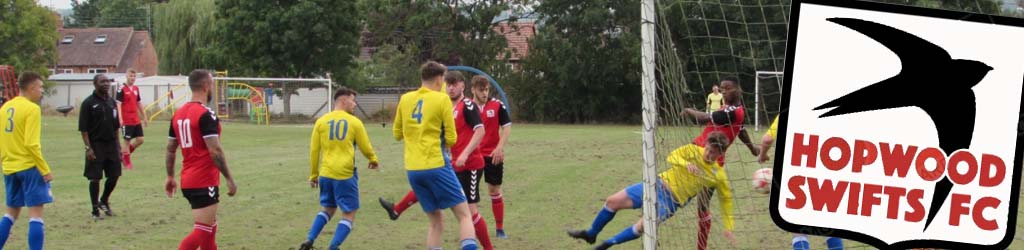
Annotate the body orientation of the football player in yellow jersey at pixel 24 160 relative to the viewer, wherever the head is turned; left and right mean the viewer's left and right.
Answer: facing away from the viewer and to the right of the viewer

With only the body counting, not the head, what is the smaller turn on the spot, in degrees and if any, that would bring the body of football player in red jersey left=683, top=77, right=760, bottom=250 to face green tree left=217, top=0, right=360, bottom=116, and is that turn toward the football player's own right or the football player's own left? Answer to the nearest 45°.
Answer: approximately 45° to the football player's own right

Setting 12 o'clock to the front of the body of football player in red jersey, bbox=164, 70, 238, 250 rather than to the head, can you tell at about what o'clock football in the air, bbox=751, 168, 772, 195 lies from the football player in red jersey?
The football in the air is roughly at 3 o'clock from the football player in red jersey.

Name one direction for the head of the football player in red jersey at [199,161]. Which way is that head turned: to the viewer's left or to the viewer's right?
to the viewer's right

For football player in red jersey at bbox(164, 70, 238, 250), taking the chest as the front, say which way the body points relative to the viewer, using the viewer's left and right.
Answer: facing away from the viewer and to the right of the viewer

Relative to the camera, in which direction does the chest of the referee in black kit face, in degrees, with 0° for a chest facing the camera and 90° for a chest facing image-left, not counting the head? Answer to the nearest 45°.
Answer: approximately 315°

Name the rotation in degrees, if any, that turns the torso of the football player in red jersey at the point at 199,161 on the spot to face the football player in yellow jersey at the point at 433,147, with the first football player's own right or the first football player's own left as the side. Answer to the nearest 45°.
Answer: approximately 45° to the first football player's own right

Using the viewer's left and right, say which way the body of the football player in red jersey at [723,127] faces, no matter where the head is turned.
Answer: facing to the left of the viewer
